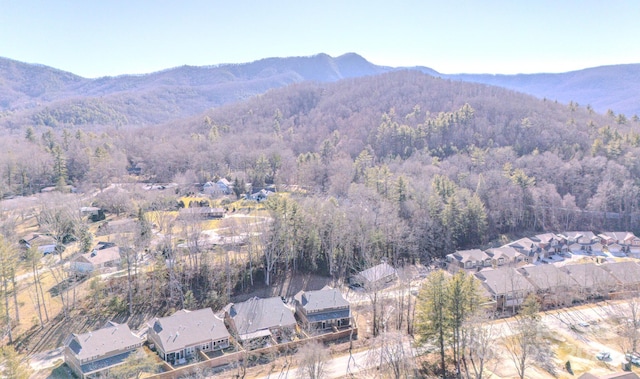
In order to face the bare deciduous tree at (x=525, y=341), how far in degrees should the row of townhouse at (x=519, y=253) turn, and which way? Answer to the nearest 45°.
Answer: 0° — it already faces it

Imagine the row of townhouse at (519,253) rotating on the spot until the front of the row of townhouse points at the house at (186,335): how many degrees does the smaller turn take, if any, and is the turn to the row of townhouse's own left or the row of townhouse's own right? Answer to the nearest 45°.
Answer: approximately 45° to the row of townhouse's own right

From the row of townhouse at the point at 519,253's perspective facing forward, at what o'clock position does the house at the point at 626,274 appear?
The house is roughly at 10 o'clock from the row of townhouse.

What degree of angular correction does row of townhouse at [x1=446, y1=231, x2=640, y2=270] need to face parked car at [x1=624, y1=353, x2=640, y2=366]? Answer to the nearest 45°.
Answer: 0° — it already faces it

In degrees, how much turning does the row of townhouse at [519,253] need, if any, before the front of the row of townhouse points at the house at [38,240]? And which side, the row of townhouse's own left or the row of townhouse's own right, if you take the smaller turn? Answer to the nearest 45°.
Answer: approximately 45° to the row of townhouse's own right

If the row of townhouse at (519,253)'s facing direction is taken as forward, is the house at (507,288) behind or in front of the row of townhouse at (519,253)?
in front

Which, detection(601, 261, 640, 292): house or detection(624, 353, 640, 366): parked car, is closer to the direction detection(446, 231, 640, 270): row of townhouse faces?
the parked car

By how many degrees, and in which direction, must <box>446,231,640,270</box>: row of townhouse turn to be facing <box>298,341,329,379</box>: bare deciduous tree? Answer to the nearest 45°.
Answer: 0° — it already faces it

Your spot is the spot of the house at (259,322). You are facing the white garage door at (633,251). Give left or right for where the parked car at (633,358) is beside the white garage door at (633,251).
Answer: right

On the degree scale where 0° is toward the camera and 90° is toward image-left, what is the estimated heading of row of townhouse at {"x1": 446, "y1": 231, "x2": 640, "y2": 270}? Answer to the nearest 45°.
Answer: approximately 0°

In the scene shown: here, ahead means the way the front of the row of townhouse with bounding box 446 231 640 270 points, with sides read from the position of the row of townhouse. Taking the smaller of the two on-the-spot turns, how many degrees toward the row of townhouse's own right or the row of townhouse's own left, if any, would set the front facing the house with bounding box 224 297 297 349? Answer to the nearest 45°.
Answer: approximately 45° to the row of townhouse's own right
